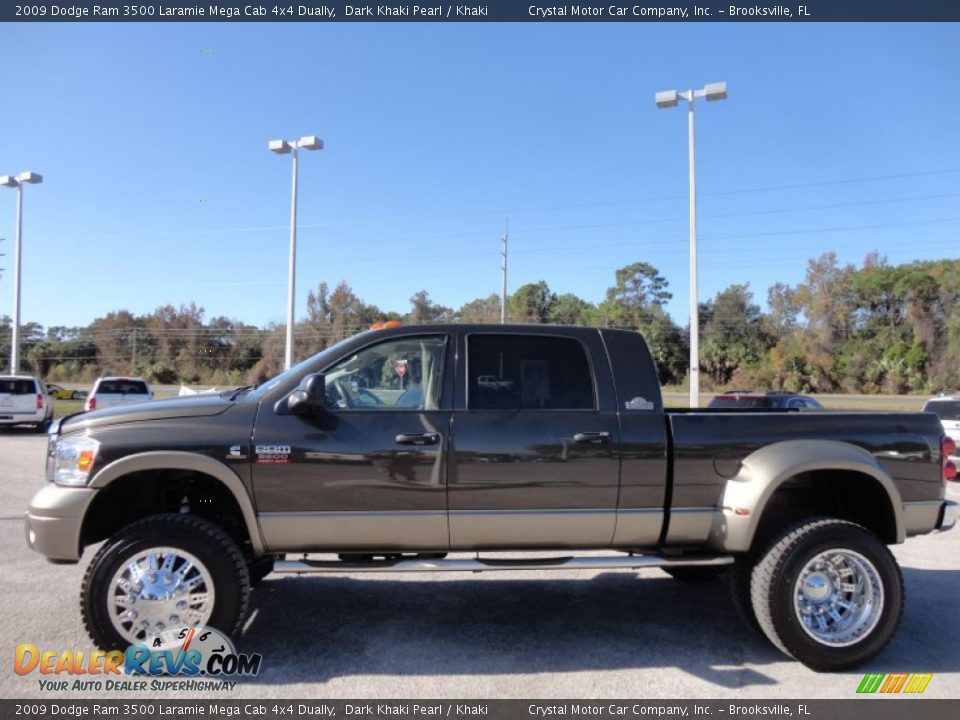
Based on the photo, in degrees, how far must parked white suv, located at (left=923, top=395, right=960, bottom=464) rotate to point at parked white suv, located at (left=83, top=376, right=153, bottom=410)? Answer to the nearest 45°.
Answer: approximately 90° to its left

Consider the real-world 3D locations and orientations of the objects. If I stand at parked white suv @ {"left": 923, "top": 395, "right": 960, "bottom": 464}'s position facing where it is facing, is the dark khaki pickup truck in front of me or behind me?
behind

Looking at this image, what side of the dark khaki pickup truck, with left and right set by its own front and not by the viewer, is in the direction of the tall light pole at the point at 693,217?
right

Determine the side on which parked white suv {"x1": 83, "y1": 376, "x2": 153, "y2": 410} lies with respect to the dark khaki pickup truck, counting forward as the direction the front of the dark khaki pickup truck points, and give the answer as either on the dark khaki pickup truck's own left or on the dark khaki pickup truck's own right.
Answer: on the dark khaki pickup truck's own right

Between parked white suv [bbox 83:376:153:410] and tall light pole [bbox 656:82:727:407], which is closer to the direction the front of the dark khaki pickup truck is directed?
the parked white suv

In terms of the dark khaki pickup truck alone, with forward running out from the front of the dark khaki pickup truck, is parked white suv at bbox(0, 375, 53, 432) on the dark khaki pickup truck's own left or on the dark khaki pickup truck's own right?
on the dark khaki pickup truck's own right

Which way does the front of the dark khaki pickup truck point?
to the viewer's left

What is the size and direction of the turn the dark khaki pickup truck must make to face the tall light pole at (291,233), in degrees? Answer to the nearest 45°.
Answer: approximately 90° to its right

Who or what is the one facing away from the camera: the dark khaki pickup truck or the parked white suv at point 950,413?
the parked white suv

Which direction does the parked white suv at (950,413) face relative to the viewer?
away from the camera
